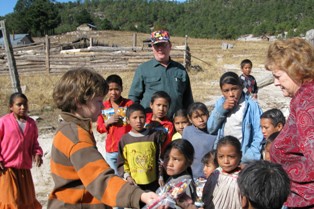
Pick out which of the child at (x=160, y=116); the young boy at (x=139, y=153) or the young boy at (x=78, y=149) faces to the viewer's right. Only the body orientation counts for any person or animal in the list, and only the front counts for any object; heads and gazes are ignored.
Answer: the young boy at (x=78, y=149)

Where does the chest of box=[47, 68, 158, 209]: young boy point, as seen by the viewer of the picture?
to the viewer's right

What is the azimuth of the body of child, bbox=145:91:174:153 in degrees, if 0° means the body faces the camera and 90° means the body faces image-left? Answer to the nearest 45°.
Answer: approximately 0°

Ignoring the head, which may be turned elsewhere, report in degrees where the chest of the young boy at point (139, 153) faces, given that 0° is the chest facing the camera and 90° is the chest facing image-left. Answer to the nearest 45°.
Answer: approximately 0°

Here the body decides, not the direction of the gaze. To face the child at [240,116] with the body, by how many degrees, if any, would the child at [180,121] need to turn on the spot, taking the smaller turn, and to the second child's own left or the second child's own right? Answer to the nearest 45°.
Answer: approximately 45° to the second child's own left
